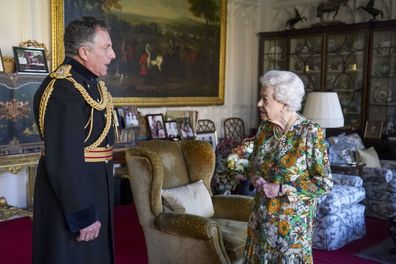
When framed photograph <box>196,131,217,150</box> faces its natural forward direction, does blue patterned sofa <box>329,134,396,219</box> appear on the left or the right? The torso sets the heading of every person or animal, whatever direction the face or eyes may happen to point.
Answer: on its left

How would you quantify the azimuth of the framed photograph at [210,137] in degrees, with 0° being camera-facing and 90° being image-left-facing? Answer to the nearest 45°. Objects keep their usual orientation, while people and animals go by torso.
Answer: approximately 45°

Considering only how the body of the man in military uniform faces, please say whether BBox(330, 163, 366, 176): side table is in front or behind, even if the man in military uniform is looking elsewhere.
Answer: in front

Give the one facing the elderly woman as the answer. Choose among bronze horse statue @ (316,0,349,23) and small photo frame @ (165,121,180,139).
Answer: the small photo frame

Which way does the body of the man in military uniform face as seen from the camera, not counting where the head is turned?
to the viewer's right

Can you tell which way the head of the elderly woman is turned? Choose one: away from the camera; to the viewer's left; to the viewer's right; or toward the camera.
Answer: to the viewer's left

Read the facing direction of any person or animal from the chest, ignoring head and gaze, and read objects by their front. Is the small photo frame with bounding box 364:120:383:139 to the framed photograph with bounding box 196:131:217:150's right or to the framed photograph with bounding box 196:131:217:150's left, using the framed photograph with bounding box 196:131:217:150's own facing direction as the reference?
on its left
